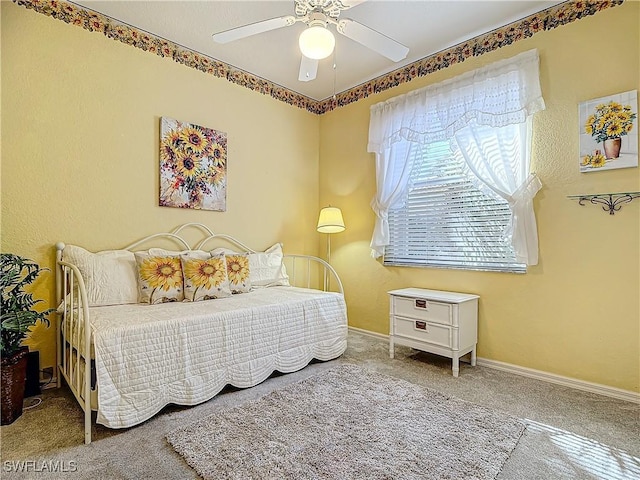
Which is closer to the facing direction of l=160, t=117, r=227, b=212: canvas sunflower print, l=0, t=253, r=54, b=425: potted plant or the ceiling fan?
the ceiling fan

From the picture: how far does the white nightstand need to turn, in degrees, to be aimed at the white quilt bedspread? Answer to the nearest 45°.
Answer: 0° — it already faces it

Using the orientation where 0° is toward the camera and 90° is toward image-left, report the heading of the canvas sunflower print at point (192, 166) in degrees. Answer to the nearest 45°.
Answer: approximately 315°

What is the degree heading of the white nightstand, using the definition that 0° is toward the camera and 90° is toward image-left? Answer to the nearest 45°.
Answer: approximately 45°

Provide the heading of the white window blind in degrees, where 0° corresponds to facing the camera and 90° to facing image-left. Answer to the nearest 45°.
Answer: approximately 45°

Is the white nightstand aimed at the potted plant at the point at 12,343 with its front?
yes

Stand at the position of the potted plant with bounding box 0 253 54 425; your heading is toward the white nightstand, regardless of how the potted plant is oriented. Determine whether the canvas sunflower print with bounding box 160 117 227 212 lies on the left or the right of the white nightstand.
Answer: left

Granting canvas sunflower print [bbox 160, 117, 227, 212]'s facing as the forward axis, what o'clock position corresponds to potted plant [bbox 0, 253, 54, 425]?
The potted plant is roughly at 3 o'clock from the canvas sunflower print.
